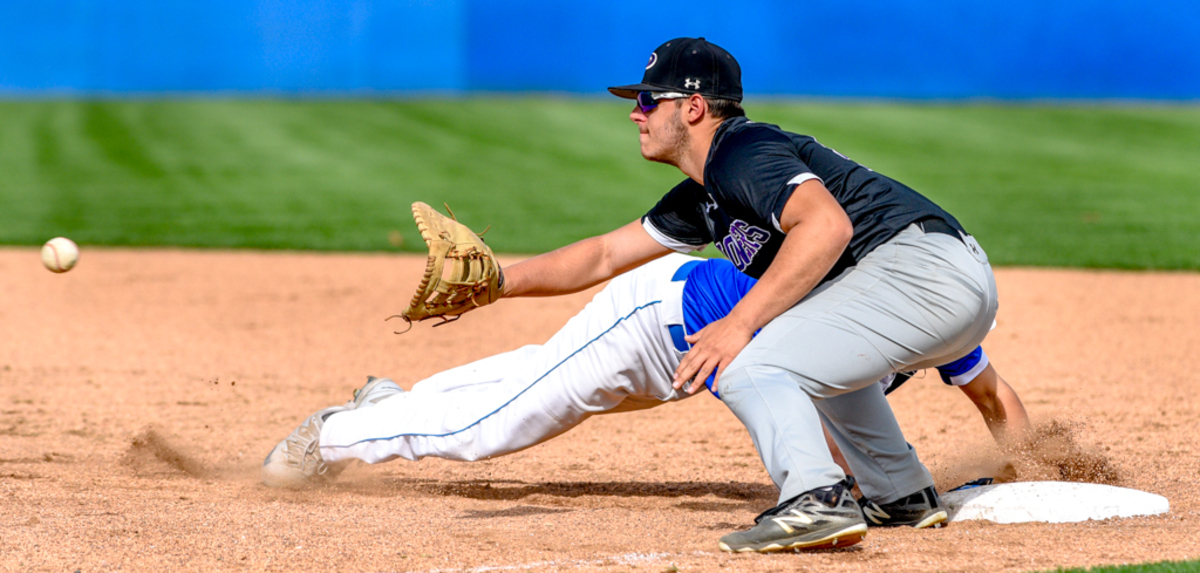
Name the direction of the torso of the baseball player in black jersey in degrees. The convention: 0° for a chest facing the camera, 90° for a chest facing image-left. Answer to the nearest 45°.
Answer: approximately 90°

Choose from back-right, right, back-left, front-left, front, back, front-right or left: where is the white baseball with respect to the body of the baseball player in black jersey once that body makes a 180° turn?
back-left

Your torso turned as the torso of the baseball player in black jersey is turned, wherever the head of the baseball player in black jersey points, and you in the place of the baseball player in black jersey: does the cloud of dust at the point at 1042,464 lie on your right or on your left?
on your right

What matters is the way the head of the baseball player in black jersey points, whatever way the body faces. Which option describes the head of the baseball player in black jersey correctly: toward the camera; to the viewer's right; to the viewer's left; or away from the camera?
to the viewer's left
